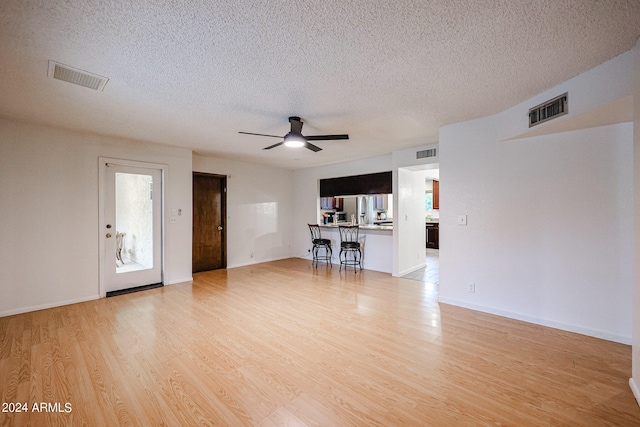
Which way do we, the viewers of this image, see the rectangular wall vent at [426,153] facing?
facing the viewer and to the left of the viewer

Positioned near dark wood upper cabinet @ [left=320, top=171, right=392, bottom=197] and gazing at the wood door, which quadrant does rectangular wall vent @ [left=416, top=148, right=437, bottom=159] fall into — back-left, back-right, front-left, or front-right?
back-left

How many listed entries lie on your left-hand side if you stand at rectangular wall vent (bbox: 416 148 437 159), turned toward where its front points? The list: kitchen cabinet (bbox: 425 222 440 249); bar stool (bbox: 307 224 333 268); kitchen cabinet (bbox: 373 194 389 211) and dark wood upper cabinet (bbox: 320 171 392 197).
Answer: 0

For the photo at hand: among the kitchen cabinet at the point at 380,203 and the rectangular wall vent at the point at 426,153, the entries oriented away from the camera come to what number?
0

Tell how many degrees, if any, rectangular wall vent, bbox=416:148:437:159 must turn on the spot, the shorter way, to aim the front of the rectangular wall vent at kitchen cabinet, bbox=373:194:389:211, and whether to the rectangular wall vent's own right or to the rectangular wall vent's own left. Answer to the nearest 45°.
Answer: approximately 90° to the rectangular wall vent's own right

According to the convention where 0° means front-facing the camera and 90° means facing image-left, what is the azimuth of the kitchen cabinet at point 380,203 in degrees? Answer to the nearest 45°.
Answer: approximately 45°

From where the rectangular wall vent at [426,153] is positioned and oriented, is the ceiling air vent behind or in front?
in front

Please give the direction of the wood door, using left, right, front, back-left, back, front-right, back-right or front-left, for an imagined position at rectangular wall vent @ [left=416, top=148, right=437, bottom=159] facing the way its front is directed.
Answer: front-right

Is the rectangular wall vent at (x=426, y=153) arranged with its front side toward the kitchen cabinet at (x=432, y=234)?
no

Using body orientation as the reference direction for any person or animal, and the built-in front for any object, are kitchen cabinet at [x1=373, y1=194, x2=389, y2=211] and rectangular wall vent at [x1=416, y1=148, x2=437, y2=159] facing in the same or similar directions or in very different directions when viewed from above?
same or similar directions

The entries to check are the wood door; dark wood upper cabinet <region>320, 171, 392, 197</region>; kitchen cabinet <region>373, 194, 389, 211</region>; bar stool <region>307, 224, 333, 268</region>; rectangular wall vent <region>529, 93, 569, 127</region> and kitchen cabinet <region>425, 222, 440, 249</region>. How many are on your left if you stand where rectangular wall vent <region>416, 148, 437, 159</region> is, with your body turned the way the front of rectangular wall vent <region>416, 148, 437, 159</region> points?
1

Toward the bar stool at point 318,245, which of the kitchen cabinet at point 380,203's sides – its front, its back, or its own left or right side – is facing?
front

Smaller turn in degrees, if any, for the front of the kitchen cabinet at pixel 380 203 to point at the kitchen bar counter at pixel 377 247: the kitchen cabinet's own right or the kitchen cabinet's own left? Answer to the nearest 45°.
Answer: approximately 45° to the kitchen cabinet's own left

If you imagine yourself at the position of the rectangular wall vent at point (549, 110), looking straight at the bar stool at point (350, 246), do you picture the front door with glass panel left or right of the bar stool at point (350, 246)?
left
